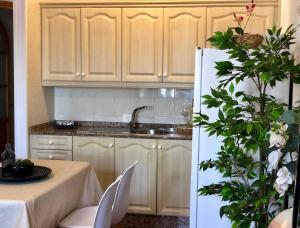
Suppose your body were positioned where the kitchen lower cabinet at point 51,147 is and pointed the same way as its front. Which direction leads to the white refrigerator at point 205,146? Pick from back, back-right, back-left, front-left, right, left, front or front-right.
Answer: front-left

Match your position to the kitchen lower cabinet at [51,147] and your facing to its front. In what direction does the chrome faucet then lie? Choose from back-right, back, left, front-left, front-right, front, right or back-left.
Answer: left

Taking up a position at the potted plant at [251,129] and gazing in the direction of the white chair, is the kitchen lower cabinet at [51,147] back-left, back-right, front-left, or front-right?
front-right

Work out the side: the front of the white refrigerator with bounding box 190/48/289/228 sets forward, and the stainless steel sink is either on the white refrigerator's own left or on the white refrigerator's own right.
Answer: on the white refrigerator's own right

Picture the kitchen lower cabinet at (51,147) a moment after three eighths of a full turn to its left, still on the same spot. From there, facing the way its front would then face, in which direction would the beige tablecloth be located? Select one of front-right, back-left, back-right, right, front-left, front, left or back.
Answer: back-right

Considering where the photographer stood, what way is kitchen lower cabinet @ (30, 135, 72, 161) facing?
facing the viewer

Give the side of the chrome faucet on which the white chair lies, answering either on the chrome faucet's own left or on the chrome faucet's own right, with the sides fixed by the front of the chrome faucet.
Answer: on the chrome faucet's own right

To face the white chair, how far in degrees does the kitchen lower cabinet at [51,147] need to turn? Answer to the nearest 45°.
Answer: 0° — it already faces it

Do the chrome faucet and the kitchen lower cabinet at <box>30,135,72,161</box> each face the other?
no

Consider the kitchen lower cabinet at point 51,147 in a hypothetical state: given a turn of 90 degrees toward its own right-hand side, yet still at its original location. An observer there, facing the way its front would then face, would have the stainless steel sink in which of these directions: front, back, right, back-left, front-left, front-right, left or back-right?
back
